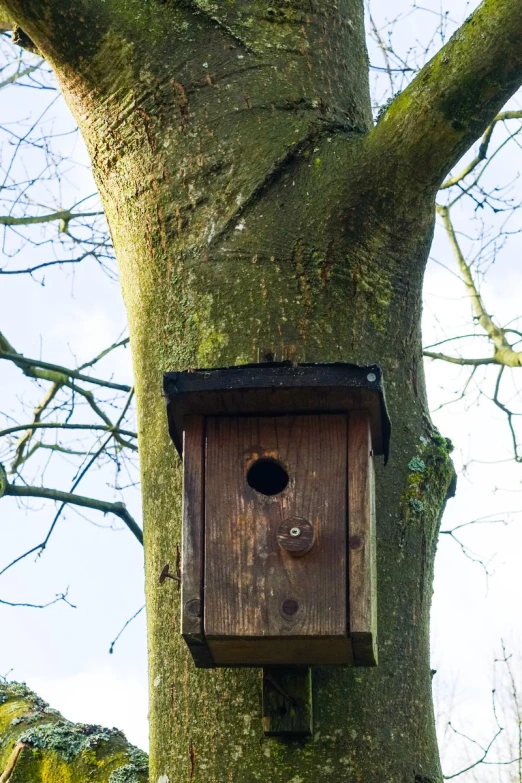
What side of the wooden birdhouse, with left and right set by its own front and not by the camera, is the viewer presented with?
front
